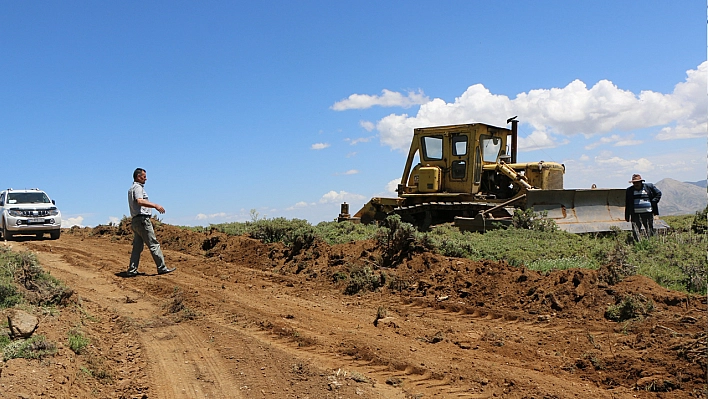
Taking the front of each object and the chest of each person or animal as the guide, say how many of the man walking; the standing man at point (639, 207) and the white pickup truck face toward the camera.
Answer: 2

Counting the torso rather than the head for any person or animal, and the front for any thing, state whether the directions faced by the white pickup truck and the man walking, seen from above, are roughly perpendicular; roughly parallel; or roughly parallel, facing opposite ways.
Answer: roughly perpendicular

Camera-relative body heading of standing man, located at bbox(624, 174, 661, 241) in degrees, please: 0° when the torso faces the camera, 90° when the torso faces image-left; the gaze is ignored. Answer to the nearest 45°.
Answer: approximately 0°

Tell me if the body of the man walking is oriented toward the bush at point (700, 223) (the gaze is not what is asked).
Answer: yes

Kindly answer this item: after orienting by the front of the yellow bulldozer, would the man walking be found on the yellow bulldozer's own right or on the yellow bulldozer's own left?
on the yellow bulldozer's own right

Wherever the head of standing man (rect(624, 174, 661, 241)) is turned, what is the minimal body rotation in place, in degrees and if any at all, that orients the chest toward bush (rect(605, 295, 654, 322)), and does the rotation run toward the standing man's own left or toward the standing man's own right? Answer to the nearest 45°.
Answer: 0° — they already face it

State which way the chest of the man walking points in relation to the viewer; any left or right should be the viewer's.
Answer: facing to the right of the viewer
